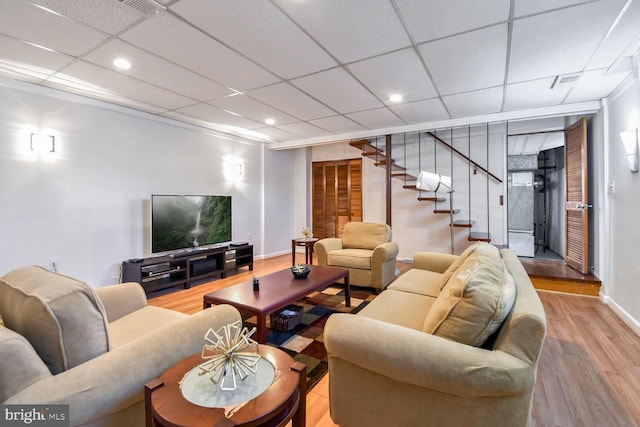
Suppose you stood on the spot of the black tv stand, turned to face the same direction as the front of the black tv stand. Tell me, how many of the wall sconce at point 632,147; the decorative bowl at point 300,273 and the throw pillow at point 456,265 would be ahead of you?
3

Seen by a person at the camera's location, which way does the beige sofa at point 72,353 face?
facing away from the viewer and to the right of the viewer

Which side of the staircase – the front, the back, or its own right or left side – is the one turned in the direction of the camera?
right

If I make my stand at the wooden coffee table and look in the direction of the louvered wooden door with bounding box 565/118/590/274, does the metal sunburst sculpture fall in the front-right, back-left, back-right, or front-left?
back-right

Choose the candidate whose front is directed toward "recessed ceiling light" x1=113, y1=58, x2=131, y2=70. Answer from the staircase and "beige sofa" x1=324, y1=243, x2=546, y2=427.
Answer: the beige sofa

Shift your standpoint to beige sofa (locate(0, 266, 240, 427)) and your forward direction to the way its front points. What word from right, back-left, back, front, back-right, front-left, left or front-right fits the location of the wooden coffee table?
front

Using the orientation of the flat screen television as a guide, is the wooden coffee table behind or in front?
in front

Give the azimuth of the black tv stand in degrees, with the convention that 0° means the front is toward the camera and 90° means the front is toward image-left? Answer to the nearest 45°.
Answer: approximately 315°

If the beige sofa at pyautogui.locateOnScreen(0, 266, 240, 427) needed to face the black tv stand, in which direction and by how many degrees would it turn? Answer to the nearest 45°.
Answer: approximately 45° to its left

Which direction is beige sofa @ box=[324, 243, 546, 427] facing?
to the viewer's left

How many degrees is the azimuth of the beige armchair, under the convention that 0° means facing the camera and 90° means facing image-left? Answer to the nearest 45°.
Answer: approximately 45°

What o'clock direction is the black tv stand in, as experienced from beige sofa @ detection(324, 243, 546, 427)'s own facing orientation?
The black tv stand is roughly at 1 o'clock from the beige sofa.

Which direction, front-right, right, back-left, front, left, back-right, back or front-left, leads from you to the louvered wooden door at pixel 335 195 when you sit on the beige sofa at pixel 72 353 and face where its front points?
front

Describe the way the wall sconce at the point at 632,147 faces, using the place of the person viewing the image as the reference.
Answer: facing to the left of the viewer
